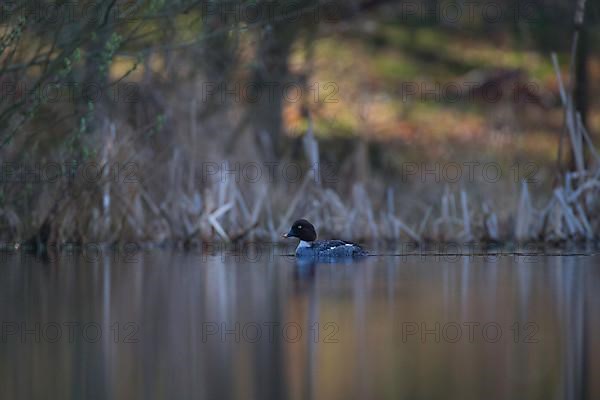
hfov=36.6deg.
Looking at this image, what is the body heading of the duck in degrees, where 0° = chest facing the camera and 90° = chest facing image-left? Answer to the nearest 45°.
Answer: approximately 90°

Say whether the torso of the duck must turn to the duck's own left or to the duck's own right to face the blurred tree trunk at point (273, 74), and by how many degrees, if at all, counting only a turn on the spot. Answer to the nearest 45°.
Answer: approximately 90° to the duck's own right

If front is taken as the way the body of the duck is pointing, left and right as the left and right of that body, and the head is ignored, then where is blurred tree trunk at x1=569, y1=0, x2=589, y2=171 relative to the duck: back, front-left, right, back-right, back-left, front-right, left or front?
back-right
